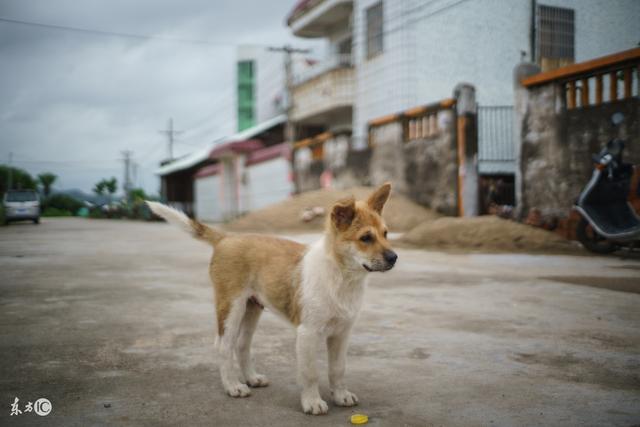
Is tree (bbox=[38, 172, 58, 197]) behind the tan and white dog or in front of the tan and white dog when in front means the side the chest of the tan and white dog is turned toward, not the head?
behind

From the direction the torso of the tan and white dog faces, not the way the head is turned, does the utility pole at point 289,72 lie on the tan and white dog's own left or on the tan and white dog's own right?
on the tan and white dog's own left

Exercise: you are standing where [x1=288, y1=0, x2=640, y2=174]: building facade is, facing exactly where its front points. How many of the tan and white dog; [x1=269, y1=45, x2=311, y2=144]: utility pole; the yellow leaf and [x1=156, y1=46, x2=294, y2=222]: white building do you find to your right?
2

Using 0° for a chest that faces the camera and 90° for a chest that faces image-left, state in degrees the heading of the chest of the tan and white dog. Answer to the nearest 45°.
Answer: approximately 315°

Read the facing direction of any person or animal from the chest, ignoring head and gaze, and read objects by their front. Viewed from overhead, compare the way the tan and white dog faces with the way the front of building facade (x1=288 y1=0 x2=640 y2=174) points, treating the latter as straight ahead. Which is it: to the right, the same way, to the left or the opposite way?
to the left

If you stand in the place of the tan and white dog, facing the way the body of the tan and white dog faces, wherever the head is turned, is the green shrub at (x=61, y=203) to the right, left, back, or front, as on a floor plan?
back

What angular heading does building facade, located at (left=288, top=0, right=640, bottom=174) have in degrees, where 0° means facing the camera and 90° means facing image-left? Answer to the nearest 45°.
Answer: approximately 45°

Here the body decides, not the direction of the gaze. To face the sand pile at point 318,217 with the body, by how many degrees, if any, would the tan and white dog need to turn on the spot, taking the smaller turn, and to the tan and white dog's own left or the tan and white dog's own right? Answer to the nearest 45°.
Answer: approximately 135° to the tan and white dog's own left

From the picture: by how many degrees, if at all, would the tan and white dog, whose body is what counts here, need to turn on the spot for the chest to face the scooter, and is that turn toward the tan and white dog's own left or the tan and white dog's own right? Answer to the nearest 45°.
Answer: approximately 90° to the tan and white dog's own left

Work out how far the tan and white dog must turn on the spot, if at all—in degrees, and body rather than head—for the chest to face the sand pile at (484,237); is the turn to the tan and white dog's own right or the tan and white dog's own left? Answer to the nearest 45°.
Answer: approximately 90° to the tan and white dog's own left
